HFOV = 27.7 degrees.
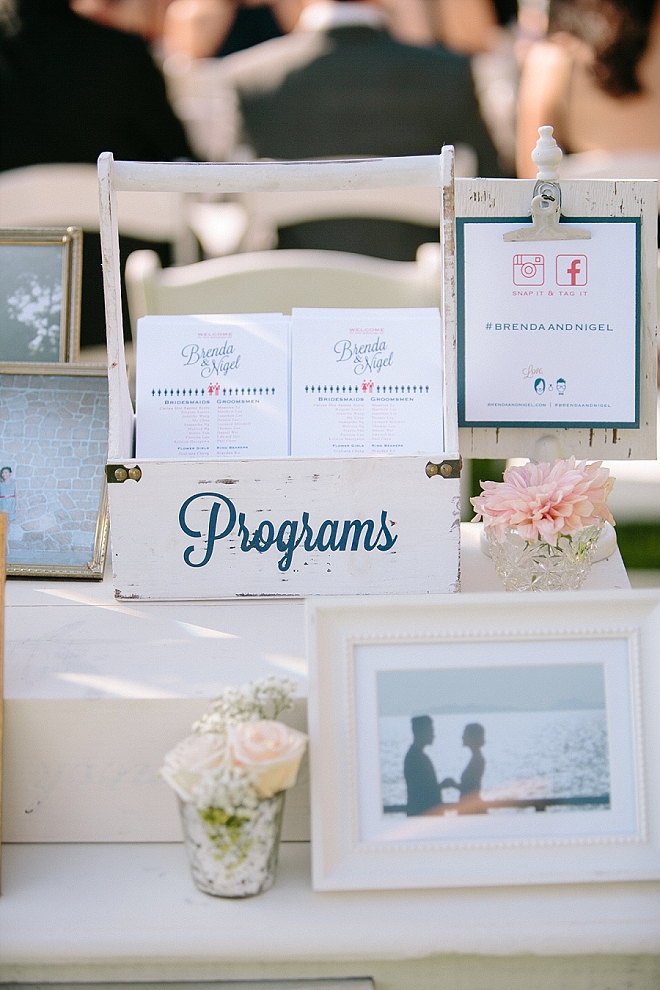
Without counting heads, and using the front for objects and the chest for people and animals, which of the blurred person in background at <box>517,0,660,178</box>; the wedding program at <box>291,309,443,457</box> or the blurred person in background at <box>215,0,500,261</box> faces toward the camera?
the wedding program

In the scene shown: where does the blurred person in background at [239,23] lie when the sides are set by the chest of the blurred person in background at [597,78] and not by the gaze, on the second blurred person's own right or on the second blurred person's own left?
on the second blurred person's own left

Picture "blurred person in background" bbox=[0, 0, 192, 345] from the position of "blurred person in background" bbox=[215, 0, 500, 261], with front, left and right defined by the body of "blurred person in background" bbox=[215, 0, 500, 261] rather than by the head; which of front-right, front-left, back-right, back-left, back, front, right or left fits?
left

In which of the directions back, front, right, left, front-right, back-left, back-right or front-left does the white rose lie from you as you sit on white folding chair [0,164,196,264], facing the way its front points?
back

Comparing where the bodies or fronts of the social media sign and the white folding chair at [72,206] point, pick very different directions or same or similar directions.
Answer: very different directions

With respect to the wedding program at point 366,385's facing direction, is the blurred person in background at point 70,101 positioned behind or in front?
behind

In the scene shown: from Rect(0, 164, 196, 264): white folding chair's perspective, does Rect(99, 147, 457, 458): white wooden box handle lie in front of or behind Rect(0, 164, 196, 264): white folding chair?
behind

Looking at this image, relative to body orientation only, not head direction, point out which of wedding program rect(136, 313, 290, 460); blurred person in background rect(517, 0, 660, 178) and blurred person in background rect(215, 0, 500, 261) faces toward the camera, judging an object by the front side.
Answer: the wedding program

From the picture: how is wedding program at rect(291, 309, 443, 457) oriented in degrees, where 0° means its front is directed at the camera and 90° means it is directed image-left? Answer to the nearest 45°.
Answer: approximately 0°
